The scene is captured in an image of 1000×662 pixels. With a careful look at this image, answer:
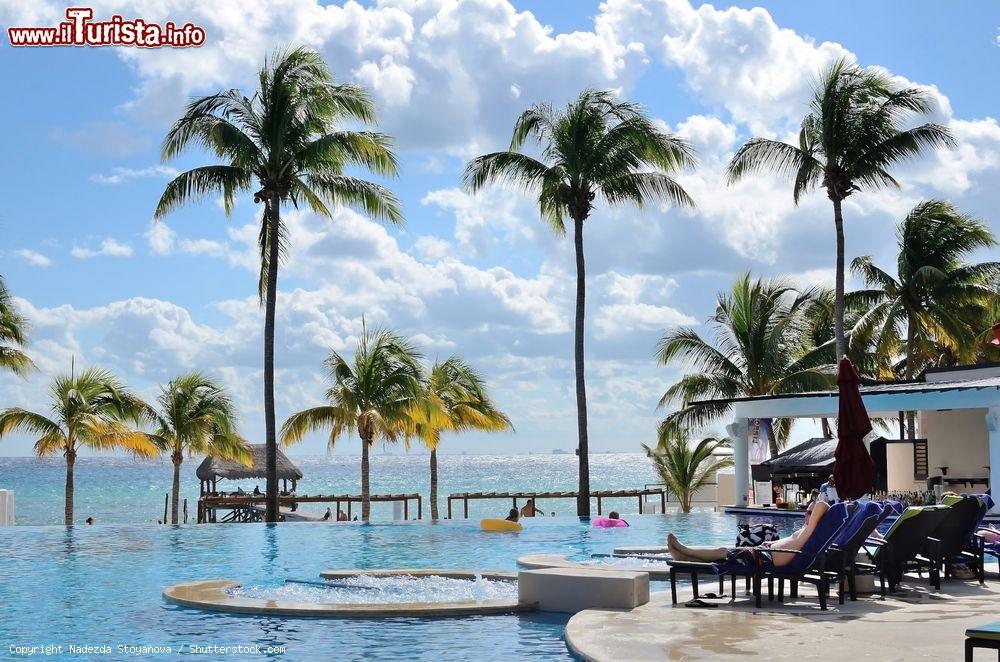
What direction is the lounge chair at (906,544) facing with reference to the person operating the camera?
facing away from the viewer and to the left of the viewer

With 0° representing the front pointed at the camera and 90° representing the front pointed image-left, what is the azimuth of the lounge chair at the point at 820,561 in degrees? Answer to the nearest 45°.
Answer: approximately 90°

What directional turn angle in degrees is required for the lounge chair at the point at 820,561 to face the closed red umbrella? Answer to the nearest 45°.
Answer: approximately 90° to its right

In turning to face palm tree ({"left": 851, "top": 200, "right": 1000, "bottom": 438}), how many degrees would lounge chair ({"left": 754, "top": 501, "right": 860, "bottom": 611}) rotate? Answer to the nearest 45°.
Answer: approximately 90° to its right

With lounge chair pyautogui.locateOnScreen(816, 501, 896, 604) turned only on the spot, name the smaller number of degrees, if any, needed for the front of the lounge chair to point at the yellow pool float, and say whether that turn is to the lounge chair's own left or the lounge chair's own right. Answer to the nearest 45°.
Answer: approximately 45° to the lounge chair's own right

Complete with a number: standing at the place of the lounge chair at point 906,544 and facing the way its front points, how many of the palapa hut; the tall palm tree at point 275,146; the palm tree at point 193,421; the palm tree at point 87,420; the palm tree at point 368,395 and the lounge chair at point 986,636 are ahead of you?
5

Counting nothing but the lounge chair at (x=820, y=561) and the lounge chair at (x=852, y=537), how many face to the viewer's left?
2

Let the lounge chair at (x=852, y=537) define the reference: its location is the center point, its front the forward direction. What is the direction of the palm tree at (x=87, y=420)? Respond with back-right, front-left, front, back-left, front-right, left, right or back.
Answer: front-right

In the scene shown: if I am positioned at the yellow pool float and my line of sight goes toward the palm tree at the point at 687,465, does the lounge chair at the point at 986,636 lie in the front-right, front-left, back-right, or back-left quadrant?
back-right

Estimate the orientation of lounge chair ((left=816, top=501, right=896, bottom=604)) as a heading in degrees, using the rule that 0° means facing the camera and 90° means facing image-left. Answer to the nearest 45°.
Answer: approximately 90°

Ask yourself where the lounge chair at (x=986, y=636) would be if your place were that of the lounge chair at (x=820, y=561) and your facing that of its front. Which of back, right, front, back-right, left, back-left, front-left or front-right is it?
left

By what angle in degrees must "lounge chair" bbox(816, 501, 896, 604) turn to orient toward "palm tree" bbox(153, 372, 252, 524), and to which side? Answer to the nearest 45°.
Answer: approximately 45° to its right
